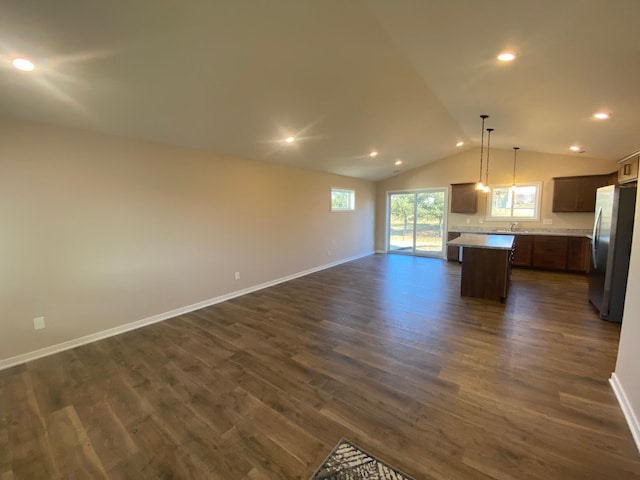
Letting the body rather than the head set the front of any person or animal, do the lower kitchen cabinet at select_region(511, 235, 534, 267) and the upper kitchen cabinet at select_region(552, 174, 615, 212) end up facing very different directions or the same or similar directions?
same or similar directions

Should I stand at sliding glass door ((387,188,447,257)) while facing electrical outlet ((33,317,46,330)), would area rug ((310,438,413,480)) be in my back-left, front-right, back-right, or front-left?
front-left

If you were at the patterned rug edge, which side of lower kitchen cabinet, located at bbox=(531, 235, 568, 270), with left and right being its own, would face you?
front

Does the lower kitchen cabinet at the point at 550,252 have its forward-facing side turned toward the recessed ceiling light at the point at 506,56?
yes

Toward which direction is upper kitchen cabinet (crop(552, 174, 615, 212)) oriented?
toward the camera

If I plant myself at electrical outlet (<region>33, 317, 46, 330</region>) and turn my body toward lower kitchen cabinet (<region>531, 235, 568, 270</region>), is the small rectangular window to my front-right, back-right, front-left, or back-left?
front-left

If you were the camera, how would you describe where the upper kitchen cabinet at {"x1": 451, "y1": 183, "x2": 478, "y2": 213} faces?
facing the viewer

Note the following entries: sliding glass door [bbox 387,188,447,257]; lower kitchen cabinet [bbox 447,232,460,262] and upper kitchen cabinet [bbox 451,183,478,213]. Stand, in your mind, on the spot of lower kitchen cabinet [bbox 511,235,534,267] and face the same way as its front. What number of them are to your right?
3

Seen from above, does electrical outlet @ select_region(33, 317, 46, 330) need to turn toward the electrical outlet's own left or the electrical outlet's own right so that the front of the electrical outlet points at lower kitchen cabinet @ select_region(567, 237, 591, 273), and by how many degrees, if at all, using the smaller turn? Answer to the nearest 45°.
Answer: approximately 45° to the electrical outlet's own left

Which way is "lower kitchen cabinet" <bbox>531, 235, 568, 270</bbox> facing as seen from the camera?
toward the camera

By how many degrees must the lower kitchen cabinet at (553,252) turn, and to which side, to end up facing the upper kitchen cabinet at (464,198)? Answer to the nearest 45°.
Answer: approximately 90° to its right

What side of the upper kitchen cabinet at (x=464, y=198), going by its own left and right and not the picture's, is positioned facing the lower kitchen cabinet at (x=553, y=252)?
left

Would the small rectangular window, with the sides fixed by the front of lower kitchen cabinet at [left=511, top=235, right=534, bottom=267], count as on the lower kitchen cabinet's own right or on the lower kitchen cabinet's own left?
on the lower kitchen cabinet's own right

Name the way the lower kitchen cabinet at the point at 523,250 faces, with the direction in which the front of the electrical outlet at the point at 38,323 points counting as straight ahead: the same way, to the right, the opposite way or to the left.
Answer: to the right

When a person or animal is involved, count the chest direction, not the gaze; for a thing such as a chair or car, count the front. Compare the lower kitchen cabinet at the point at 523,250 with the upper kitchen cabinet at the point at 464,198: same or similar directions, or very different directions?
same or similar directions
